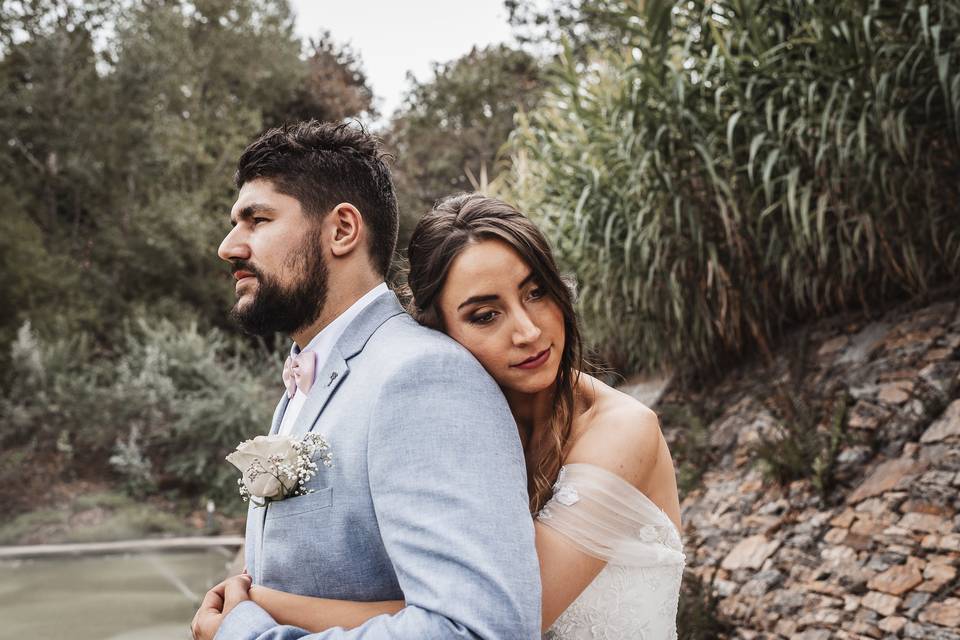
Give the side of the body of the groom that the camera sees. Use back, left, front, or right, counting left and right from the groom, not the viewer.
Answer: left

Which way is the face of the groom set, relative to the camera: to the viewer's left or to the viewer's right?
to the viewer's left

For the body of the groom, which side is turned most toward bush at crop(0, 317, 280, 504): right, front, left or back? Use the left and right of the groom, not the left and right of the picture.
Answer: right

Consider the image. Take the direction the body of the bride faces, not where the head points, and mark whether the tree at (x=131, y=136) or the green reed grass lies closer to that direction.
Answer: the tree

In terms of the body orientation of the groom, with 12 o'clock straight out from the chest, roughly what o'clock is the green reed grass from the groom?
The green reed grass is roughly at 4 o'clock from the groom.

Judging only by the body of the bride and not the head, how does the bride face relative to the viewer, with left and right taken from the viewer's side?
facing to the left of the viewer

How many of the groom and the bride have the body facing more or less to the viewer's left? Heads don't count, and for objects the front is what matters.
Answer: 2
